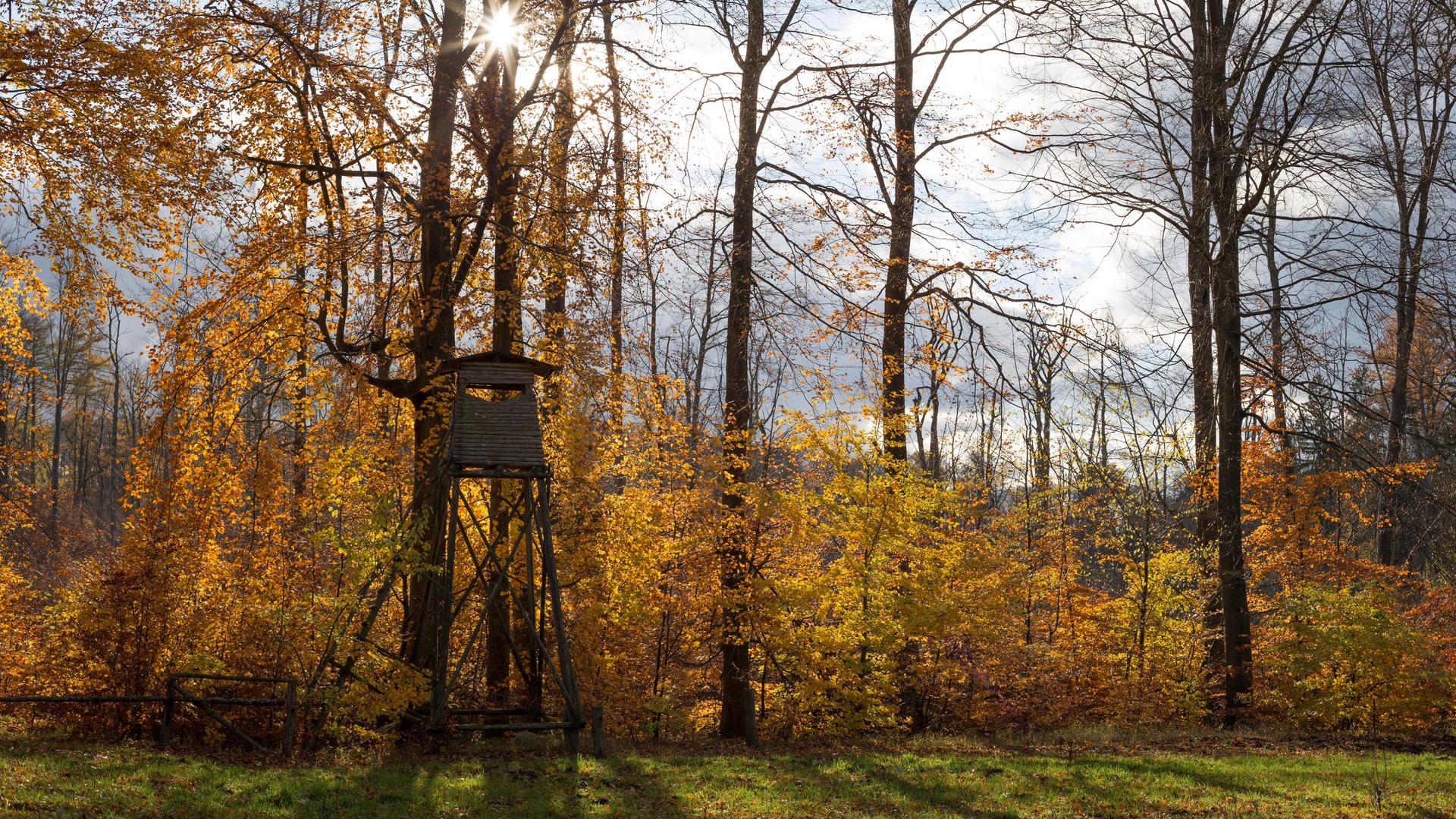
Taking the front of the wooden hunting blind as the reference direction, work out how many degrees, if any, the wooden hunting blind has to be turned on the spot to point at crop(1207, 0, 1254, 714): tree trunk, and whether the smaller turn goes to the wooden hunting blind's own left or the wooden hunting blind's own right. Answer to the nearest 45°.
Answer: approximately 90° to the wooden hunting blind's own left

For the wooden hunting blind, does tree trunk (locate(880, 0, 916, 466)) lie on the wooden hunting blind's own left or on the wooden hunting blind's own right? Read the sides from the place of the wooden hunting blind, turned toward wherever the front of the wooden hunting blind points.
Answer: on the wooden hunting blind's own left

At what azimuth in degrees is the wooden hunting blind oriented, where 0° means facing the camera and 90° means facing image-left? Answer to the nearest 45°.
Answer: approximately 0°
